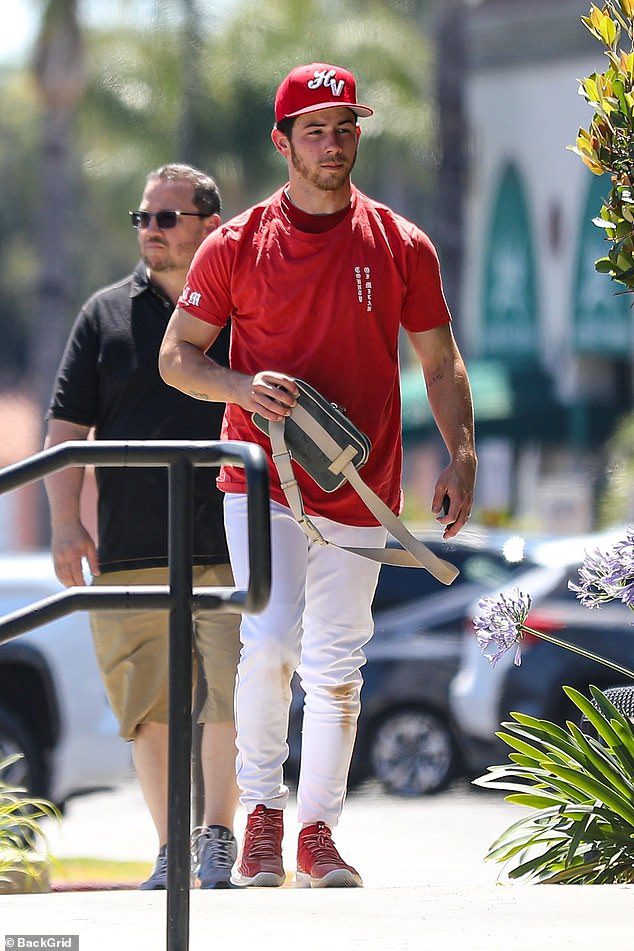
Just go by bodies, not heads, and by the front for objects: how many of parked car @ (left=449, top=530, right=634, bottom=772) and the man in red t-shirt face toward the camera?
1

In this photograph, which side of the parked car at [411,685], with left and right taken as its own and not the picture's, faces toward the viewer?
left

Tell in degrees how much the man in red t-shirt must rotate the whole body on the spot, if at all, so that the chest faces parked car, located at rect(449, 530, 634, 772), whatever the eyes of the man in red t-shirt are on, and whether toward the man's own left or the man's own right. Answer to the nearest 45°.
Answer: approximately 180°

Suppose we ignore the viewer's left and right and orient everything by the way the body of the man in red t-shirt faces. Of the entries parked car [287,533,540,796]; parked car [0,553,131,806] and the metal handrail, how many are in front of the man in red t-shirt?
1

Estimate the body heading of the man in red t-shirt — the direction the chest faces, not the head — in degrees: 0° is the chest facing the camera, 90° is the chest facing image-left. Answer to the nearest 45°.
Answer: approximately 0°

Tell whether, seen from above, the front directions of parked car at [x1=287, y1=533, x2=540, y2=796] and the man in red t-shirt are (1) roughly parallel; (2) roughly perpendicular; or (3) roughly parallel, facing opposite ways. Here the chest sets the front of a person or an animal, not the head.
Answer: roughly perpendicular

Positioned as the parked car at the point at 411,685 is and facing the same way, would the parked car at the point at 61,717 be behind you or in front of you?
in front

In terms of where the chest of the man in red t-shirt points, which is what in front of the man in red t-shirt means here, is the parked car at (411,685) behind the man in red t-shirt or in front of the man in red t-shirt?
behind
